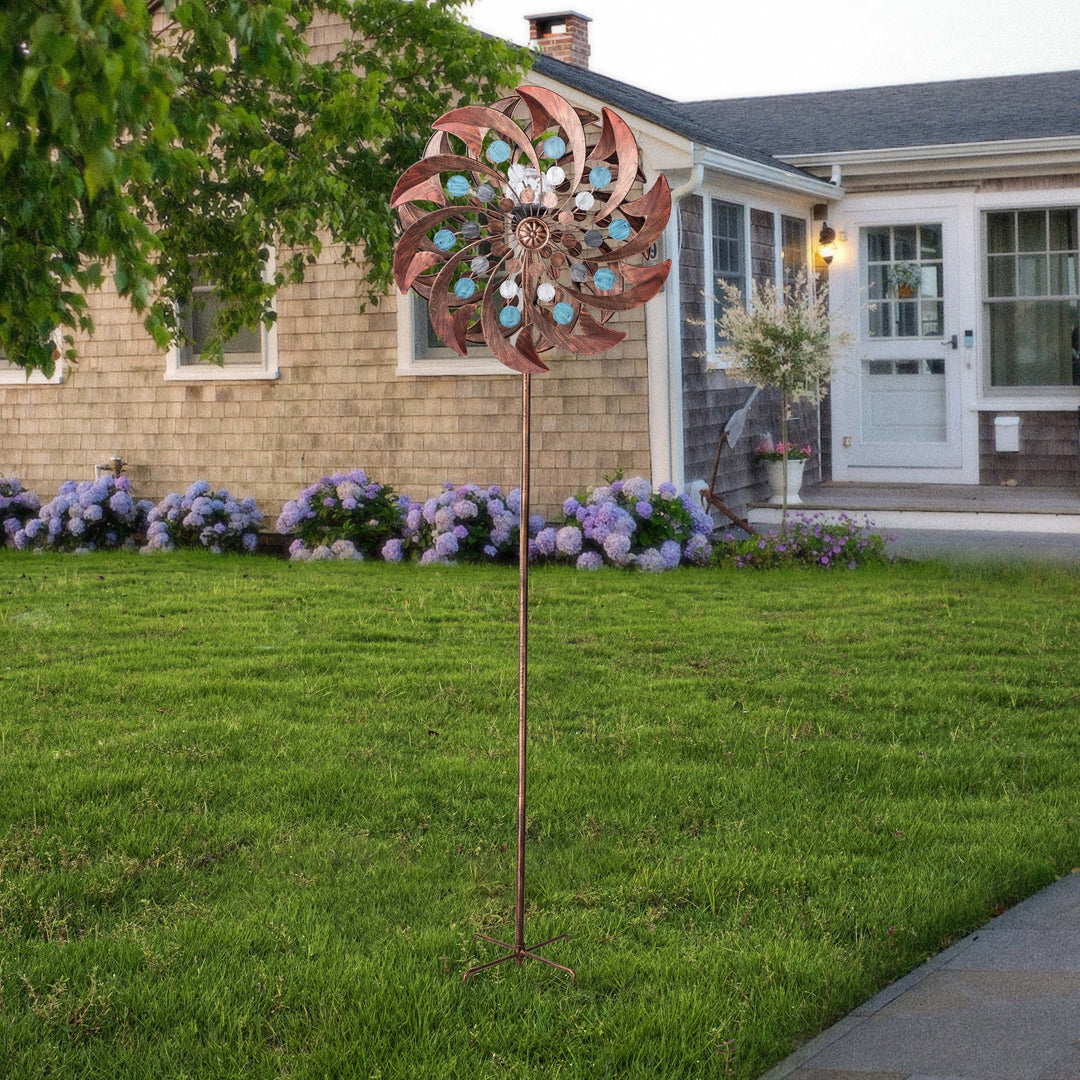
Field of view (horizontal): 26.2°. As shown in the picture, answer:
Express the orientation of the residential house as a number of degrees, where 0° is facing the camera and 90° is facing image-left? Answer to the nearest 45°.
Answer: approximately 0°

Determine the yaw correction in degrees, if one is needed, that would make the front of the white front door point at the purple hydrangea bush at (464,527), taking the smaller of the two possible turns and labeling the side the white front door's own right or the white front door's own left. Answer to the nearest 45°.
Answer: approximately 45° to the white front door's own right

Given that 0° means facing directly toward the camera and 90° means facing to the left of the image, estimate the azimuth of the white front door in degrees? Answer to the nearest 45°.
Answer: approximately 0°

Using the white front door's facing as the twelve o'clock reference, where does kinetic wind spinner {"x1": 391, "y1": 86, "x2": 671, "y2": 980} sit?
The kinetic wind spinner is roughly at 12 o'clock from the white front door.

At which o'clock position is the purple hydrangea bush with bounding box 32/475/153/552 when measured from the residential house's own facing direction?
The purple hydrangea bush is roughly at 3 o'clock from the residential house.
